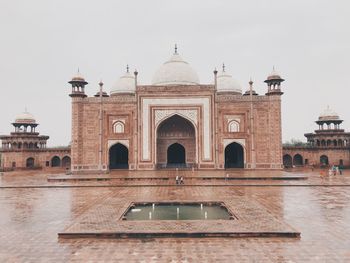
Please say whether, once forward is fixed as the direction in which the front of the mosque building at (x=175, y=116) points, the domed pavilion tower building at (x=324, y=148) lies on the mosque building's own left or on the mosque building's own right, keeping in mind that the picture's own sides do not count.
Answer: on the mosque building's own left

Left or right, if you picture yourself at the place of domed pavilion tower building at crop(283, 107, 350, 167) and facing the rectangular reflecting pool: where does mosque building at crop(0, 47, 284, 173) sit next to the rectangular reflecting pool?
right

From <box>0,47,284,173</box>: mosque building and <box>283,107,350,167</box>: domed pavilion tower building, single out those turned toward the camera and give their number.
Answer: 2

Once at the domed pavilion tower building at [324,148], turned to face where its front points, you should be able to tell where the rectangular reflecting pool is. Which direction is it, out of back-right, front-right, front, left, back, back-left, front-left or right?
front

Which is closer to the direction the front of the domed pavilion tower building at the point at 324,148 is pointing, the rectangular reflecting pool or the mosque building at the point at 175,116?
the rectangular reflecting pool

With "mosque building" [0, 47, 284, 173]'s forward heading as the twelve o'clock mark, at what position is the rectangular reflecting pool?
The rectangular reflecting pool is roughly at 12 o'clock from the mosque building.

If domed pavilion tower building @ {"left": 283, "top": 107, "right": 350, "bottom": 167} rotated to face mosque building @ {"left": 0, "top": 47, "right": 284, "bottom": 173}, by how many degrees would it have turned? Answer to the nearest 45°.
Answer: approximately 45° to its right

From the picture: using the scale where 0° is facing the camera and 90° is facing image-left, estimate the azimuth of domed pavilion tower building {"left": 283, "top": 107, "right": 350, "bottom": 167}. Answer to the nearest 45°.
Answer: approximately 0°

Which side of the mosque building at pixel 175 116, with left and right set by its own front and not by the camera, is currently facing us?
front

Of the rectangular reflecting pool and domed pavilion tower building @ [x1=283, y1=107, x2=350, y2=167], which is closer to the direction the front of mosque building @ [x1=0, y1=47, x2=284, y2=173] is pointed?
the rectangular reflecting pool
